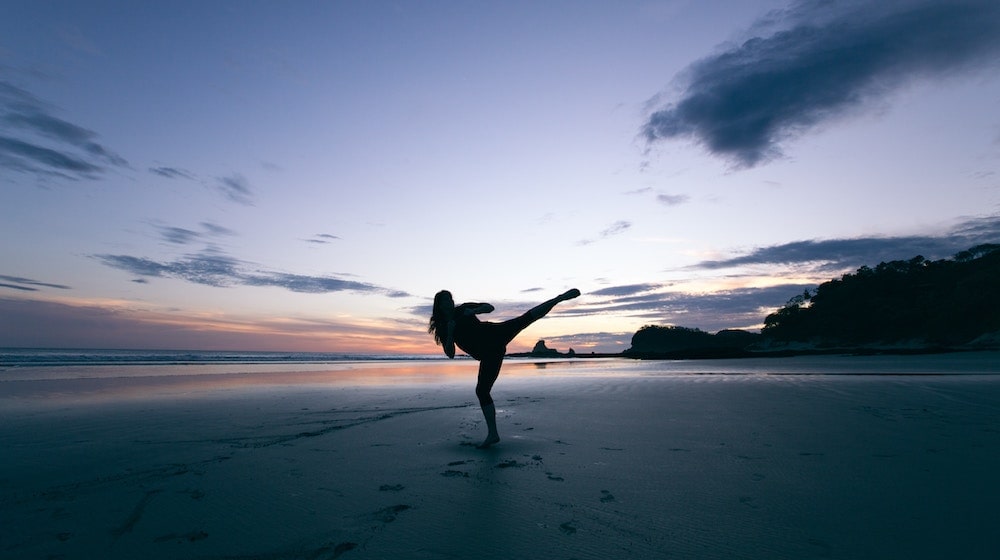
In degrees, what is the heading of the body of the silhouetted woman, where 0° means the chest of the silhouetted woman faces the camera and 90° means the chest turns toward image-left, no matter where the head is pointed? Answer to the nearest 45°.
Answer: approximately 0°
